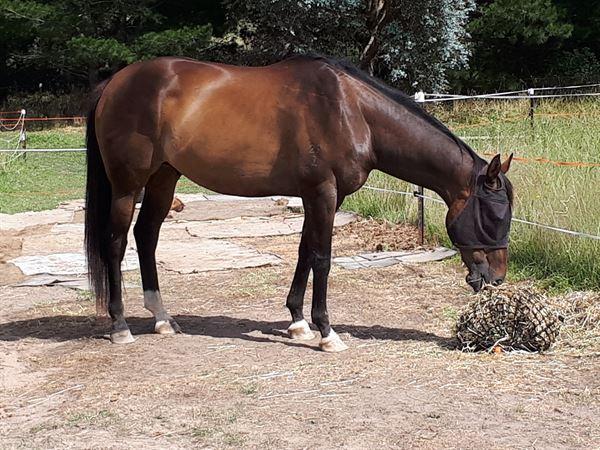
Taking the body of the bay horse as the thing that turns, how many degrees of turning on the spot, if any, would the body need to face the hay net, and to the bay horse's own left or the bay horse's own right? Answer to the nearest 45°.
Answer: approximately 45° to the bay horse's own right

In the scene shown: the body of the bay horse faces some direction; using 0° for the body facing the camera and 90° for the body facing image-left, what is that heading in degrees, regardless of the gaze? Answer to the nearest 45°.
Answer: approximately 270°

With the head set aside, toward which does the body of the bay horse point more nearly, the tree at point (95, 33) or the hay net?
the hay net

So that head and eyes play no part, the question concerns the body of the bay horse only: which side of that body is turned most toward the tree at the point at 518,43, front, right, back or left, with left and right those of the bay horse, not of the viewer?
left

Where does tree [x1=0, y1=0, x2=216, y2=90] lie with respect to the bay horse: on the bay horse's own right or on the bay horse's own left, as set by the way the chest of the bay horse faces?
on the bay horse's own left

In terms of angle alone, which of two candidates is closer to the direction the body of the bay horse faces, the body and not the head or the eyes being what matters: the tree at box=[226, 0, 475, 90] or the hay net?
the hay net

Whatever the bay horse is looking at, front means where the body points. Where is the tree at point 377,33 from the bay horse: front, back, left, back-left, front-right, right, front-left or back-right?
left
